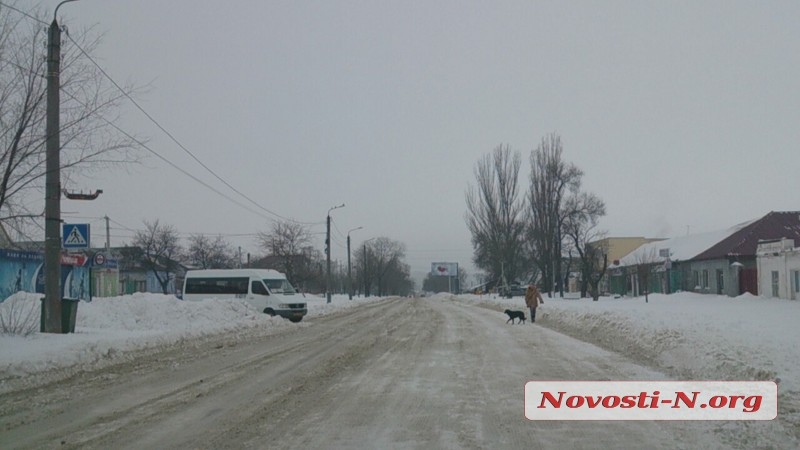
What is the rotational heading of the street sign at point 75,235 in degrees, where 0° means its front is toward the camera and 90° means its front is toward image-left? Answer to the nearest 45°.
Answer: approximately 0°

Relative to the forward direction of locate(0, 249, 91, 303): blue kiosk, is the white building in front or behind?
in front

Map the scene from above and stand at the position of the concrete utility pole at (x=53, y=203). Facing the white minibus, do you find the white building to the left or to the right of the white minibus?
right

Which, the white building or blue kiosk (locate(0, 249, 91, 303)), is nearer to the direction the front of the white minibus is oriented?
the white building

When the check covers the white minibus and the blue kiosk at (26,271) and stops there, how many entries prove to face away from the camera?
0

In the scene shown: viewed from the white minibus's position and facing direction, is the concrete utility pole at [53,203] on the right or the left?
on its right

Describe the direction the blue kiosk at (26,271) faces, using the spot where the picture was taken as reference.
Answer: facing the viewer and to the right of the viewer

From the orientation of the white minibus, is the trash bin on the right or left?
on its right

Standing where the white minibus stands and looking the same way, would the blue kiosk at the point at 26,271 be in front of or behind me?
behind
